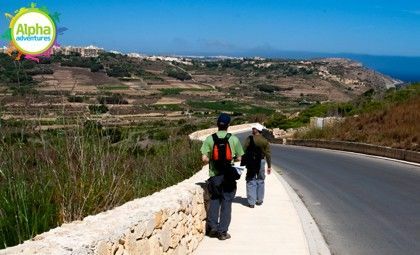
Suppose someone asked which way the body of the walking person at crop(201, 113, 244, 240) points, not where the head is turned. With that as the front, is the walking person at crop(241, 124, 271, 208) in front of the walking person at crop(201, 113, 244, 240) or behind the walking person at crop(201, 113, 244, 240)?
in front

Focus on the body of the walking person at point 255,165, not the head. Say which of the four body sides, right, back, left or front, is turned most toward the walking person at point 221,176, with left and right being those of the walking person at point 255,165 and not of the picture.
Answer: back

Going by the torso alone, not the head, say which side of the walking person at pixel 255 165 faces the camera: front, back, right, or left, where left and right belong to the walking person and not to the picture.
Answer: back

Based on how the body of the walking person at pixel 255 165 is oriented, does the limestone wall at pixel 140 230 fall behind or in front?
behind

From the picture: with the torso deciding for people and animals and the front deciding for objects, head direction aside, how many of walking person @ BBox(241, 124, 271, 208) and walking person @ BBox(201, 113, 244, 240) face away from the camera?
2

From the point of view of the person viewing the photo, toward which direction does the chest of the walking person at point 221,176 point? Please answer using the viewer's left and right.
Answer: facing away from the viewer
